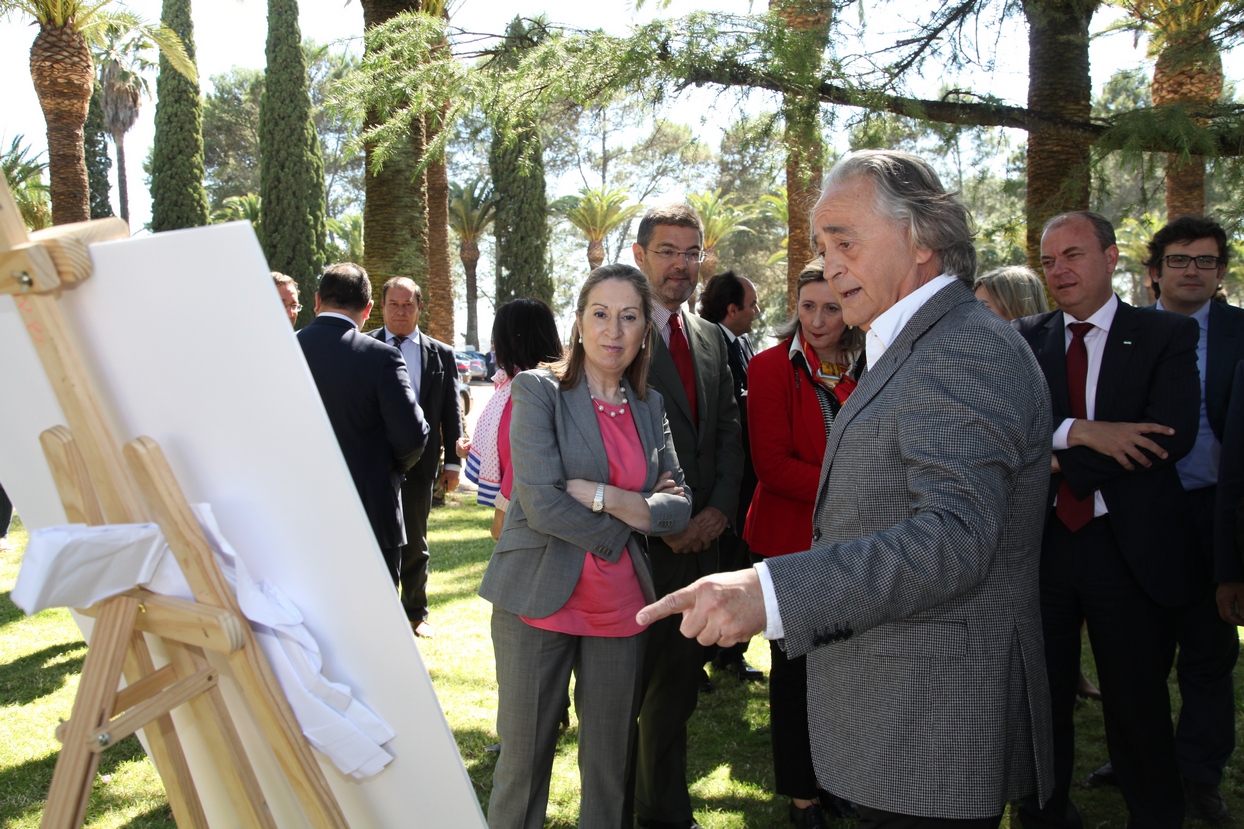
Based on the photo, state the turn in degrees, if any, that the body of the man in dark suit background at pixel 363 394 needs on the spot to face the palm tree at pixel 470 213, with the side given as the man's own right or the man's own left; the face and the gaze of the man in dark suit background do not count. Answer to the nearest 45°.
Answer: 0° — they already face it

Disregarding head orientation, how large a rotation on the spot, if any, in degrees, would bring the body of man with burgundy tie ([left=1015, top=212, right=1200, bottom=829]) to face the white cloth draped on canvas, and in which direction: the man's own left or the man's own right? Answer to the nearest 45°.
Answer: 0° — they already face it

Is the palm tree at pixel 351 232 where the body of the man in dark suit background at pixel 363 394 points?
yes

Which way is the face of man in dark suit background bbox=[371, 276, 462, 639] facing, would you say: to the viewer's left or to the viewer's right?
to the viewer's left

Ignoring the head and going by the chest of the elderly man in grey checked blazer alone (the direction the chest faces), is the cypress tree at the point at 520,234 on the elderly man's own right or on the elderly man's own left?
on the elderly man's own right

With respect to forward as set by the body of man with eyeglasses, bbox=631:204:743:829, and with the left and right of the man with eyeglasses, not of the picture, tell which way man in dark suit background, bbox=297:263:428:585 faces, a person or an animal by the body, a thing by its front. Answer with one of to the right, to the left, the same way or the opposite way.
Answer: the opposite way

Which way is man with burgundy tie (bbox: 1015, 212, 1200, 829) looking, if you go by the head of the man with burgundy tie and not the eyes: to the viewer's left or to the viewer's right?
to the viewer's left

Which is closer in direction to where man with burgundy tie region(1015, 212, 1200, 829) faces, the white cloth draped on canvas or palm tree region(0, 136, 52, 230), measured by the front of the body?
the white cloth draped on canvas

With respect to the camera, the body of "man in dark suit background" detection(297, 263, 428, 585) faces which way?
away from the camera

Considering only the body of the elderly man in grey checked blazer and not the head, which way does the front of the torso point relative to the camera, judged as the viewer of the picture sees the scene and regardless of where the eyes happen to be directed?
to the viewer's left
